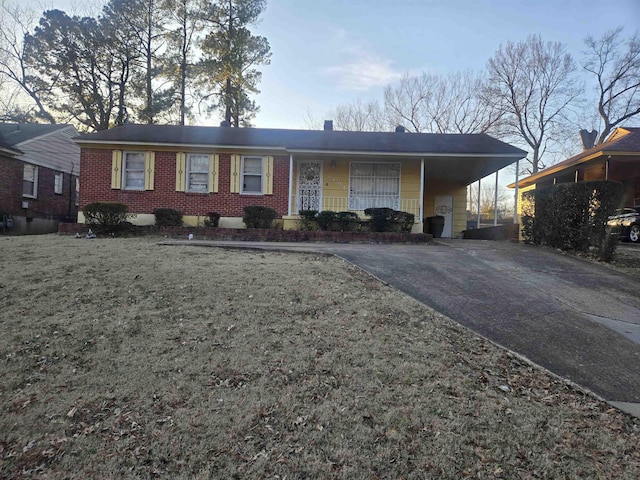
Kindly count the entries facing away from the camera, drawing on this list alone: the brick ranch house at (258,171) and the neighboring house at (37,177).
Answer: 0

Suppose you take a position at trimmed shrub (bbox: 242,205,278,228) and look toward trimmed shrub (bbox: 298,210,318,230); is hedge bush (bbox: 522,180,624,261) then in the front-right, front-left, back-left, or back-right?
front-right

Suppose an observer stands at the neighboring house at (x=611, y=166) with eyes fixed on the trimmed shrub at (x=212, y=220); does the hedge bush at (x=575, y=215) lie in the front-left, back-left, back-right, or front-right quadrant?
front-left

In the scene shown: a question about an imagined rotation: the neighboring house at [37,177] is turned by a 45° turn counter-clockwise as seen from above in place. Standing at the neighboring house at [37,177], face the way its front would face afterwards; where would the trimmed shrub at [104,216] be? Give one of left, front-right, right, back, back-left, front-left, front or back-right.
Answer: front

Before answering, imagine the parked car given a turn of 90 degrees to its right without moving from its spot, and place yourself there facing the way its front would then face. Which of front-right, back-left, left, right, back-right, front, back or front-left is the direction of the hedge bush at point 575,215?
back-left

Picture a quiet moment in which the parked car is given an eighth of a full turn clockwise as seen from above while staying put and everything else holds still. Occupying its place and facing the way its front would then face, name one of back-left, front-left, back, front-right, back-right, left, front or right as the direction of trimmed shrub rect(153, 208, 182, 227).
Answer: front-left

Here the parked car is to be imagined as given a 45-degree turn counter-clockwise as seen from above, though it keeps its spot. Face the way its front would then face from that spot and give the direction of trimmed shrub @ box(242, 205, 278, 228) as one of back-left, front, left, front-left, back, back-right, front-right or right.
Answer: front-right

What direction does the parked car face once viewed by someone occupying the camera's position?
facing the viewer and to the left of the viewer

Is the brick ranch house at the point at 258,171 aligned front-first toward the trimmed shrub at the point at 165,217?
no

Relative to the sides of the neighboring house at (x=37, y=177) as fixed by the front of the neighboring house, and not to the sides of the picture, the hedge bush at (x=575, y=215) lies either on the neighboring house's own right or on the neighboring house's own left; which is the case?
on the neighboring house's own left

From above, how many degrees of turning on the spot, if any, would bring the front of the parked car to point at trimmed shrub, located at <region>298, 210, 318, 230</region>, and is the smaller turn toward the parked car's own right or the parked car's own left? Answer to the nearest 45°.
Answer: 0° — it already faces it

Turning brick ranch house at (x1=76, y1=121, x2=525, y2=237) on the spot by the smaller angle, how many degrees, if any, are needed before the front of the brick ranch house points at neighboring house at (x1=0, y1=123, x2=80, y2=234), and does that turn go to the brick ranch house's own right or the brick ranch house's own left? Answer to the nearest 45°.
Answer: approximately 135° to the brick ranch house's own right

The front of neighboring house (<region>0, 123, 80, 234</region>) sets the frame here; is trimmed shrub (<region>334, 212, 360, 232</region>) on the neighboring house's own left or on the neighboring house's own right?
on the neighboring house's own left

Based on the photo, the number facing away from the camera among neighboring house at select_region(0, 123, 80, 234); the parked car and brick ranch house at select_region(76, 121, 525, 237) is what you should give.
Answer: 0

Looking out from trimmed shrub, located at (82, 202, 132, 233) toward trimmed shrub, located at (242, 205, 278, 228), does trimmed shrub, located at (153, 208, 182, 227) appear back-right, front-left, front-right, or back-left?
front-left

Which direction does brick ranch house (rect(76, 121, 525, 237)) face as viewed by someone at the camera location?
facing the viewer
